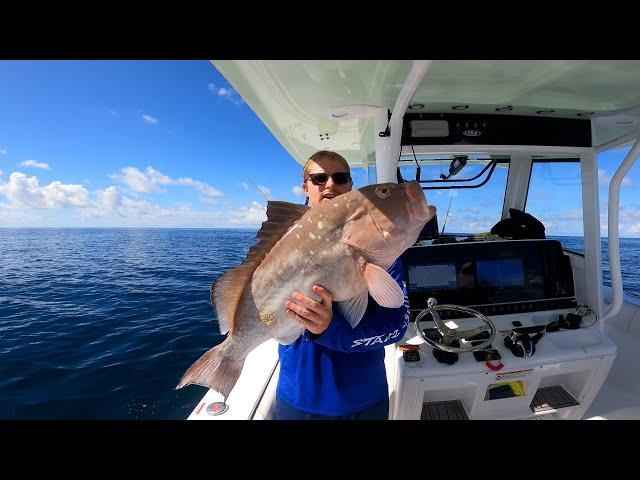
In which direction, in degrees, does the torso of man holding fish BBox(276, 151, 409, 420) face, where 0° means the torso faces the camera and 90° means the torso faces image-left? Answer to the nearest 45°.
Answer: approximately 0°

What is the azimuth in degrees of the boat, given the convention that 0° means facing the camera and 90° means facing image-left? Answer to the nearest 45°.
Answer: approximately 180°

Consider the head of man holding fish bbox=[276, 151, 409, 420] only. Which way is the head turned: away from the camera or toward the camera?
toward the camera
